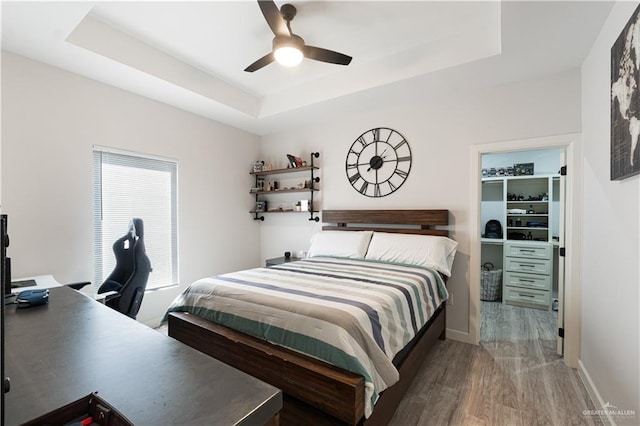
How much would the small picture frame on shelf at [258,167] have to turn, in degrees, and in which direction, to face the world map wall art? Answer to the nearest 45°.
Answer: approximately 45° to its left

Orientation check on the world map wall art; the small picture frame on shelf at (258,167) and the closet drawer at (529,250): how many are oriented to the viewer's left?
1

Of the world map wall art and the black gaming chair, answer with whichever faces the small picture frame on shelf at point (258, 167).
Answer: the world map wall art

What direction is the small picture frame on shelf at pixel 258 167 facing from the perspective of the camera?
toward the camera

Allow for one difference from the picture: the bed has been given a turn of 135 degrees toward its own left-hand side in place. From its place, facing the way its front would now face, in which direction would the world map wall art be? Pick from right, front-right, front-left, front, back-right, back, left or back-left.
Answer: front

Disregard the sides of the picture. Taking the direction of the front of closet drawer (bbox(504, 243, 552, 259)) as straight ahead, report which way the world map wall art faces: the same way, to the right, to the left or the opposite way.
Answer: to the right

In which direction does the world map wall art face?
to the viewer's left

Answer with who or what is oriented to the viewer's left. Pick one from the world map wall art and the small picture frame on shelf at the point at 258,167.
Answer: the world map wall art

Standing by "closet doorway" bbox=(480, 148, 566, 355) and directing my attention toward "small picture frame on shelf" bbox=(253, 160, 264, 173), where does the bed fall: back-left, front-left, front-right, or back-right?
front-left

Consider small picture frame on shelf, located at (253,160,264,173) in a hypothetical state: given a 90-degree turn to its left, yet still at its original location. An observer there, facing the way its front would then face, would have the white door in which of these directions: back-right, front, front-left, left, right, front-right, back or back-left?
front-right

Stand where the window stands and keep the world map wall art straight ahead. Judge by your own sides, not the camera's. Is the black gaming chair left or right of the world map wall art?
right

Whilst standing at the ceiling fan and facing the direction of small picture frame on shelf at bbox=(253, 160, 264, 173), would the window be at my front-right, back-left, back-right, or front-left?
front-left

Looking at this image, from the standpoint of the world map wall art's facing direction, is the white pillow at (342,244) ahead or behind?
ahead

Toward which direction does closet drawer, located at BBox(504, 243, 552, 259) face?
toward the camera
